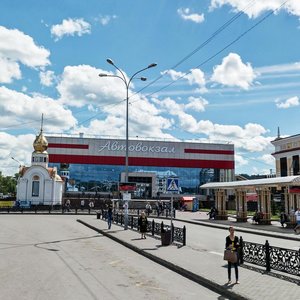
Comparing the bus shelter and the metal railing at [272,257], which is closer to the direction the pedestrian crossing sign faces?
the metal railing

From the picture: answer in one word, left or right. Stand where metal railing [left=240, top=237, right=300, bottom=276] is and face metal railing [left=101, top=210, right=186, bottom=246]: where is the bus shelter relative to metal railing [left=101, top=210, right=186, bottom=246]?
right

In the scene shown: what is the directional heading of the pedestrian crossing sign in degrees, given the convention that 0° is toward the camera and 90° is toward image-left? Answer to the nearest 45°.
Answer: approximately 0°

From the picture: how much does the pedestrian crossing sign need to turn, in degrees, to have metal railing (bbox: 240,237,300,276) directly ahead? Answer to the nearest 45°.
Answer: approximately 45° to its left
